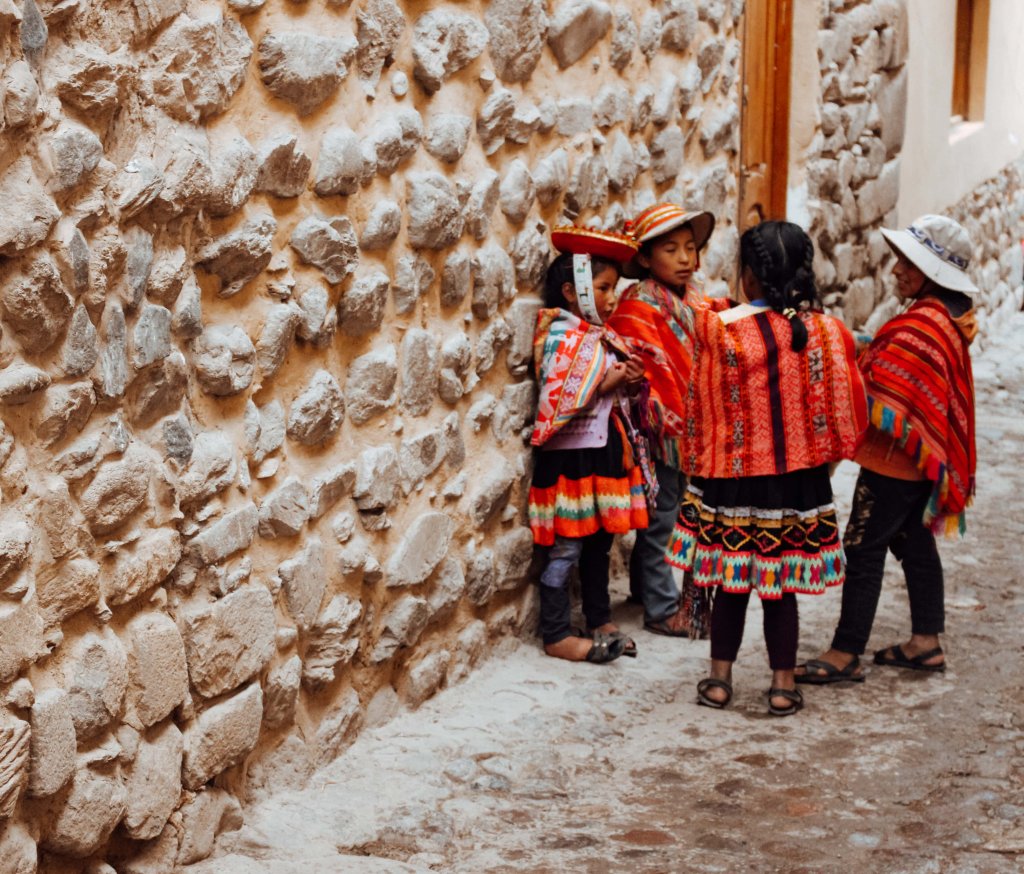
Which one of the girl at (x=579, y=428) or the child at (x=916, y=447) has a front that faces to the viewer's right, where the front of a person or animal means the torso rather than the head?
the girl

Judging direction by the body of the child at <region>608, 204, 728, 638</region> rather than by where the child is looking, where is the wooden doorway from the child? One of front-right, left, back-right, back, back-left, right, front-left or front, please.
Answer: back-left

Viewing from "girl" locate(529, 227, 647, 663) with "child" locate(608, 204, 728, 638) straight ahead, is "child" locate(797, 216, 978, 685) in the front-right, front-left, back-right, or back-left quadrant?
front-right

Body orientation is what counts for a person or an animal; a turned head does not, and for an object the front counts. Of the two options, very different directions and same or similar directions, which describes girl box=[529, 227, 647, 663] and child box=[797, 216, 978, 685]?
very different directions

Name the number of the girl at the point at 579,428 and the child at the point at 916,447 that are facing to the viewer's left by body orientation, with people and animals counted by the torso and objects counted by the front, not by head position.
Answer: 1

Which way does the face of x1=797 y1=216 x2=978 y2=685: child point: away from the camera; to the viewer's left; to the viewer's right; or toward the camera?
to the viewer's left

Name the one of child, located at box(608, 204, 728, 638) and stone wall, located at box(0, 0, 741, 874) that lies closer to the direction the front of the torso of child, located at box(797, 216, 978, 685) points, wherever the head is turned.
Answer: the child

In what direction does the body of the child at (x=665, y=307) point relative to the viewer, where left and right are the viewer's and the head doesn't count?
facing the viewer and to the right of the viewer

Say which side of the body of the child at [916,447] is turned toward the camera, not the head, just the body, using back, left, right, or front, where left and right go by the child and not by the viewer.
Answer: left

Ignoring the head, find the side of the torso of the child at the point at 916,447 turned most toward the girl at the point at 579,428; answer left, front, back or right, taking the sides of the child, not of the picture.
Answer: front

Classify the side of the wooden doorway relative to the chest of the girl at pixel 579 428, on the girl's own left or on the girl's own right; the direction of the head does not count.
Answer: on the girl's own left
